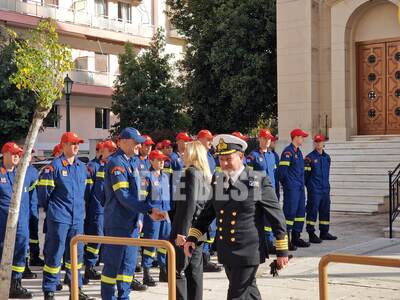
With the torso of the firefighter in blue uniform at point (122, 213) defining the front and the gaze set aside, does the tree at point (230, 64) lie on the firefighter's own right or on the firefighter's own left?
on the firefighter's own left

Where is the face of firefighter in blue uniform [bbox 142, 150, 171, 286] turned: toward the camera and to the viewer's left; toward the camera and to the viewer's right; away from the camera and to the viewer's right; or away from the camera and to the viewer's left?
toward the camera and to the viewer's right

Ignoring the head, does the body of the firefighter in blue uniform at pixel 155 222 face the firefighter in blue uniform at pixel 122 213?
no

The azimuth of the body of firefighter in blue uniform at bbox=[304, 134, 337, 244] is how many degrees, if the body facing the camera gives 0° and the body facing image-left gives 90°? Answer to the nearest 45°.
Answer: approximately 315°

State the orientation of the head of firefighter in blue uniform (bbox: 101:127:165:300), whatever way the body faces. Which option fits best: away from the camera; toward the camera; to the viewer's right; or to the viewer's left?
to the viewer's right

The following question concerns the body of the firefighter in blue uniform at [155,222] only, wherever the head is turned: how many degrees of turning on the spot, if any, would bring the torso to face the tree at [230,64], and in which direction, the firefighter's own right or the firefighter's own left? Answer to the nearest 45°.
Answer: approximately 135° to the firefighter's own left

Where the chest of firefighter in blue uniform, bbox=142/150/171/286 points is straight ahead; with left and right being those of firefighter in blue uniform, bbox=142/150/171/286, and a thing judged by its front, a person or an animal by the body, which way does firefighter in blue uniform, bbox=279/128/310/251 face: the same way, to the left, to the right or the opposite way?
the same way

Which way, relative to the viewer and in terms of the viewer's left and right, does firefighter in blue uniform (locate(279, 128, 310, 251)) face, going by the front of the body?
facing the viewer and to the right of the viewer

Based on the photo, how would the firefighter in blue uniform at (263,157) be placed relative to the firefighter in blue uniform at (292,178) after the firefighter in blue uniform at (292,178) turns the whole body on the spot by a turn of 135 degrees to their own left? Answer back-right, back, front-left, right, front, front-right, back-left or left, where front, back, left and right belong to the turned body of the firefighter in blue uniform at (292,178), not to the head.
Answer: back-left

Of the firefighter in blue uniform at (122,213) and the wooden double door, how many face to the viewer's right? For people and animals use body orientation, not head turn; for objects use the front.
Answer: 1

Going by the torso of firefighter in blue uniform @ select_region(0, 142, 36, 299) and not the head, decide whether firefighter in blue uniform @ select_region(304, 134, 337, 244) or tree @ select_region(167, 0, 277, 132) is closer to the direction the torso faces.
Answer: the firefighter in blue uniform

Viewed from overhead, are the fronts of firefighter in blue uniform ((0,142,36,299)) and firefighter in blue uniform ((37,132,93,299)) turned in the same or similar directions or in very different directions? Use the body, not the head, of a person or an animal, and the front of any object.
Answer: same or similar directions

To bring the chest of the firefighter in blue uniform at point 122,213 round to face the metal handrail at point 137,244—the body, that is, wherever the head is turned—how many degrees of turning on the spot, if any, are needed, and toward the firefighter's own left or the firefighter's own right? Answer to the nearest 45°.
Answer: approximately 90° to the firefighter's own right
